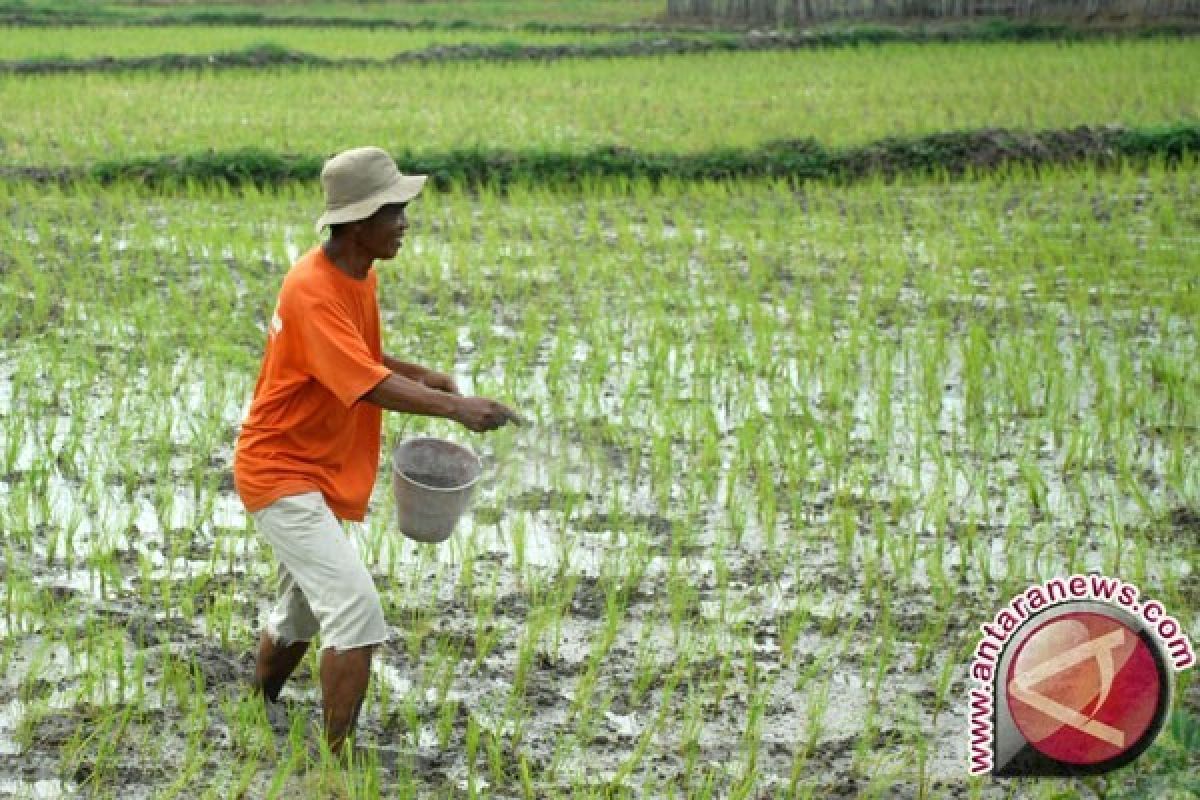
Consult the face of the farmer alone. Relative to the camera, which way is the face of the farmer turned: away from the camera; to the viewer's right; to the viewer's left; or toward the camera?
to the viewer's right

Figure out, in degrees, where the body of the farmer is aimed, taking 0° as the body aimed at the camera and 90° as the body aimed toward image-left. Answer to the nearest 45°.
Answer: approximately 270°
